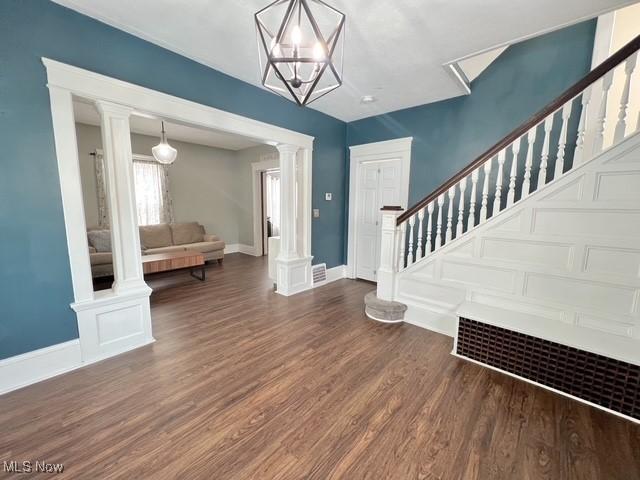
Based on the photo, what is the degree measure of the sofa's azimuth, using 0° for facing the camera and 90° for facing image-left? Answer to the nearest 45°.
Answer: approximately 315°

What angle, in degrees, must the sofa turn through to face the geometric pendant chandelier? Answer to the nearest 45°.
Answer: approximately 45° to its right

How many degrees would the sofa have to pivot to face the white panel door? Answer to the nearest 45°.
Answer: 0° — it already faces it

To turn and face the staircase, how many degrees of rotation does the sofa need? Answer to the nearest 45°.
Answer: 0° — it already faces it
